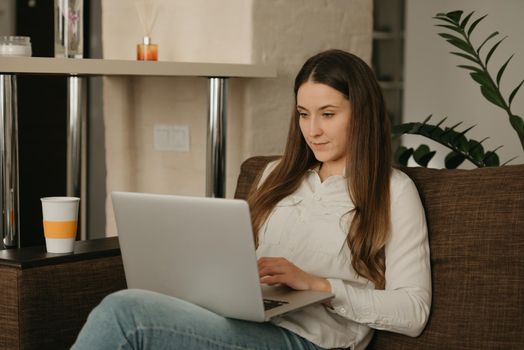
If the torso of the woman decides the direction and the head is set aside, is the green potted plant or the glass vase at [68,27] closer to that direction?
the glass vase

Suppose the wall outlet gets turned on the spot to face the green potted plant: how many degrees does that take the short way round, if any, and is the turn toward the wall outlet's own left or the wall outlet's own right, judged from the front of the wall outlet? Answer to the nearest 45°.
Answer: approximately 45° to the wall outlet's own left

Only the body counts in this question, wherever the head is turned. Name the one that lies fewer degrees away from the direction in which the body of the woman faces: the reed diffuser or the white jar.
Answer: the white jar

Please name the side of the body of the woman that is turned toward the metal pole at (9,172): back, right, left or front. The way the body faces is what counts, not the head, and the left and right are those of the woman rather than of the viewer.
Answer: right

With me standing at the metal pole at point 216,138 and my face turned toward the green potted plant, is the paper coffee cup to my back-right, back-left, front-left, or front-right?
back-right

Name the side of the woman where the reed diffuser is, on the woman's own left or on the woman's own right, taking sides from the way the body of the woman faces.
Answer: on the woman's own right

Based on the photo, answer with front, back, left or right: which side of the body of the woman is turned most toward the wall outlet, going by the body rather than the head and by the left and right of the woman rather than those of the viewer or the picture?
right

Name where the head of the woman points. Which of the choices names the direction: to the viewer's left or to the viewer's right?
to the viewer's left

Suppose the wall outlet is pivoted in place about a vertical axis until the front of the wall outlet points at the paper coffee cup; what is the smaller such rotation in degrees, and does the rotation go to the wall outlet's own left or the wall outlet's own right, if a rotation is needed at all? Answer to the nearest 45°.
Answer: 0° — it already faces it

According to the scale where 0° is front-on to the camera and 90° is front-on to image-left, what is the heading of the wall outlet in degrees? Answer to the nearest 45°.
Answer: approximately 0°

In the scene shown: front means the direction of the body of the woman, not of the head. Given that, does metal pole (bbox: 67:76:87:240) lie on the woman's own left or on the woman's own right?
on the woman's own right
